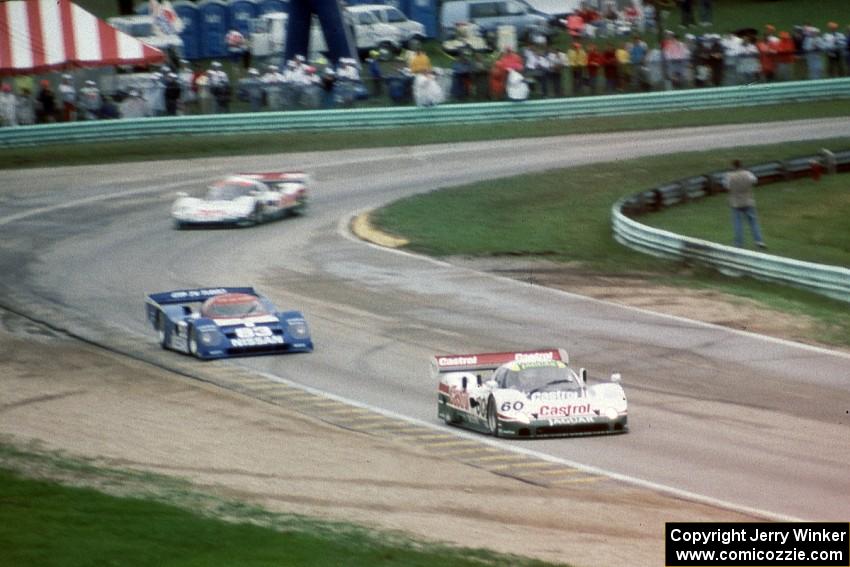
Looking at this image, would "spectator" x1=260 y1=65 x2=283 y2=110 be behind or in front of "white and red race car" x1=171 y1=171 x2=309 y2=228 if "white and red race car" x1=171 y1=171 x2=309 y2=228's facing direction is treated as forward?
behind

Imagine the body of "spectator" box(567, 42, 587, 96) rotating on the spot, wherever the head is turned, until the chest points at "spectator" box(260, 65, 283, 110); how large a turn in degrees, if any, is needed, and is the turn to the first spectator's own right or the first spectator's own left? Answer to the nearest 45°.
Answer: approximately 90° to the first spectator's own right

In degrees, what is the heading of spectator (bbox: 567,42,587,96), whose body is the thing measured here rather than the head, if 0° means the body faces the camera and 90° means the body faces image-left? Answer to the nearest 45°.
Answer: approximately 0°

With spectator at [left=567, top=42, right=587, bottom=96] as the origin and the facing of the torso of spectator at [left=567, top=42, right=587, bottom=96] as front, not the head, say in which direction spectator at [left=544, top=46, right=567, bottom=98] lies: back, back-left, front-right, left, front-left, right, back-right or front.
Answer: right

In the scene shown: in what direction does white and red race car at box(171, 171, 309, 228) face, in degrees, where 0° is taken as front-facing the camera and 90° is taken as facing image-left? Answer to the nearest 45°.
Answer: approximately 45°

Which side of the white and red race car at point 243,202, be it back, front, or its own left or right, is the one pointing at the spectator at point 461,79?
back

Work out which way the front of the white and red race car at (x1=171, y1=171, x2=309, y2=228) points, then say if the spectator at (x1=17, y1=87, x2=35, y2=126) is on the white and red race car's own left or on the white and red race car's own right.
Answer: on the white and red race car's own right

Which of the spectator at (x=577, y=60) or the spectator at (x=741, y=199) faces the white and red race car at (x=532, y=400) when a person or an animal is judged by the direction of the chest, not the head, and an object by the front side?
the spectator at (x=577, y=60)
